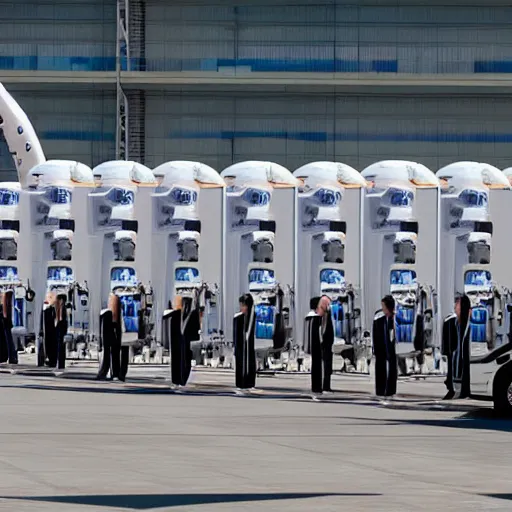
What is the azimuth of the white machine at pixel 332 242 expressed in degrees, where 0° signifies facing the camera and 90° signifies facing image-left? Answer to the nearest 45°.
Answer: approximately 0°

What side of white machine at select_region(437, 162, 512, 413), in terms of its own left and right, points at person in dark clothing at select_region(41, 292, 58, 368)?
right

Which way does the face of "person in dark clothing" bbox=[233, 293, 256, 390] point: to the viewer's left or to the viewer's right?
to the viewer's left

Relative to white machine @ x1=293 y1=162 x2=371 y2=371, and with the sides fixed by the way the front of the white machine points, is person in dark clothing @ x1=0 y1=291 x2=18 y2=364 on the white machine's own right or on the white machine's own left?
on the white machine's own right

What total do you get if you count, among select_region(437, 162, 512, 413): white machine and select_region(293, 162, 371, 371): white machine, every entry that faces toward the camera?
2

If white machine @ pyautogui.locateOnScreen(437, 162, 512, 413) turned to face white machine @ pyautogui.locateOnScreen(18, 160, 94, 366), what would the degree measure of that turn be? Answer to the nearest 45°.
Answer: approximately 90° to its right

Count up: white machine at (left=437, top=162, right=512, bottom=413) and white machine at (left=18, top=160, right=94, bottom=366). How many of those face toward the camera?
2

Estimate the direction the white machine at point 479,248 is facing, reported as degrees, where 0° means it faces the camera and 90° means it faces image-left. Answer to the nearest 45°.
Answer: approximately 0°

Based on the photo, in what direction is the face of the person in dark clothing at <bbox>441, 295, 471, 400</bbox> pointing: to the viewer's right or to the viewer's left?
to the viewer's left
